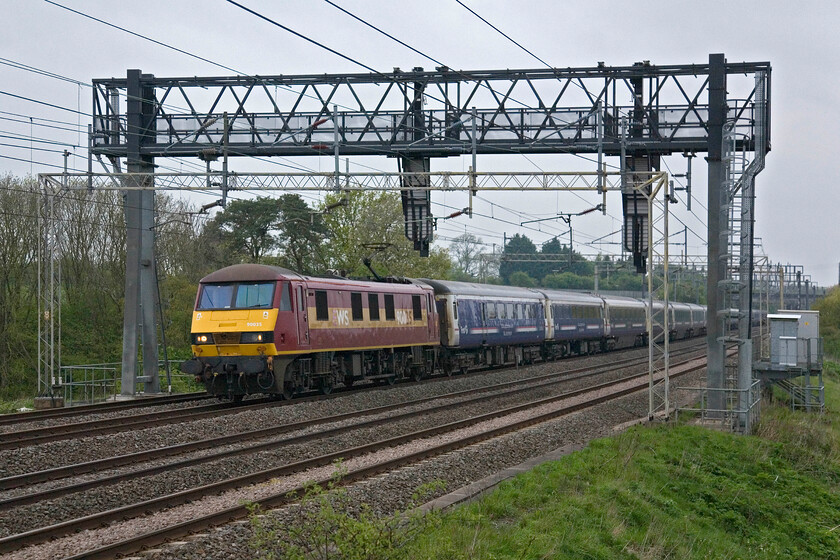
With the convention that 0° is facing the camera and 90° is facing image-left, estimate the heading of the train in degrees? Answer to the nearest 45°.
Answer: approximately 45°

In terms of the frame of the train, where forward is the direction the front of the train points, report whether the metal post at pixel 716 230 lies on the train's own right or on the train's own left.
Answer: on the train's own left

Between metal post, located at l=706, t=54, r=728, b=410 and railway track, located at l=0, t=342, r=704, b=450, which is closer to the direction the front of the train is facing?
the railway track

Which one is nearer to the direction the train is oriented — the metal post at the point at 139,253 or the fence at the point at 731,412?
the metal post

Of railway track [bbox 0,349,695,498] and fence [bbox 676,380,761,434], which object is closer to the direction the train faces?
the railway track

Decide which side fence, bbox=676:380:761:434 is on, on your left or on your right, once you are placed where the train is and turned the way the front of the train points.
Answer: on your left
